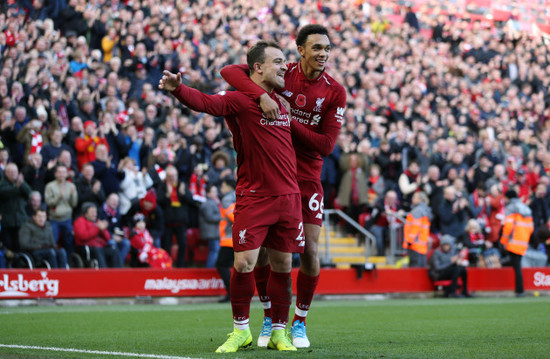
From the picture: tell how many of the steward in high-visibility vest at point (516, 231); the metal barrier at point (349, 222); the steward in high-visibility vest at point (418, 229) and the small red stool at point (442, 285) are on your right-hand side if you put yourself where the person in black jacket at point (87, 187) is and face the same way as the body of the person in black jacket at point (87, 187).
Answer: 0

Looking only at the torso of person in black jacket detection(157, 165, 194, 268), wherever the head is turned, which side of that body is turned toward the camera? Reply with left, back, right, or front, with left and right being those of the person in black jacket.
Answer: front

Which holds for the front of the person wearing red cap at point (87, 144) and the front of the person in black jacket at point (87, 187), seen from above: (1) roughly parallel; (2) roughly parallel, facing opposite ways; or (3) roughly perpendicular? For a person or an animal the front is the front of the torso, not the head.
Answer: roughly parallel

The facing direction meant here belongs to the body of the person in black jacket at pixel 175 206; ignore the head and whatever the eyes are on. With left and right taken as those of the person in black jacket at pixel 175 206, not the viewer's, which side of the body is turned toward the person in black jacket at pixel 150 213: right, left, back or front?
right

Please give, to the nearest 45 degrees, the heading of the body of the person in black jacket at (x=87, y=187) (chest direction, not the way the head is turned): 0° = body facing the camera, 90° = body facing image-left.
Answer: approximately 315°

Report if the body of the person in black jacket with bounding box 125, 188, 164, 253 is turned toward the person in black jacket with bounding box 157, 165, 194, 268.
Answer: no

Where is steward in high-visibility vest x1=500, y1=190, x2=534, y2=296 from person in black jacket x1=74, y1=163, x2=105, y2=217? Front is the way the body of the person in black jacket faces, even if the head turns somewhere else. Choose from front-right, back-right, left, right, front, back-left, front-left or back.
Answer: front-left

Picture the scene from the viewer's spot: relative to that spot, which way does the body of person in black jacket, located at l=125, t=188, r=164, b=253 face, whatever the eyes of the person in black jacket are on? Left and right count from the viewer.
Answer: facing the viewer and to the left of the viewer

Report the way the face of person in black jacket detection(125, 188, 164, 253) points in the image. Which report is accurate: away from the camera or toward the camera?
toward the camera

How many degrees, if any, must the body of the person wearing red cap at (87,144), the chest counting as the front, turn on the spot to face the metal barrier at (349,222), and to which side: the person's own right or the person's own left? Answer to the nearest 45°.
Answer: approximately 45° to the person's own left

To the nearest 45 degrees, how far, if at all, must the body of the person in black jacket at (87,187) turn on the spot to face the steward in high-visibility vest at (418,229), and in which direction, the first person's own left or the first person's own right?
approximately 45° to the first person's own left

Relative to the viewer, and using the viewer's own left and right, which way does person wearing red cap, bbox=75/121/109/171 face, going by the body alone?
facing the viewer and to the right of the viewer
